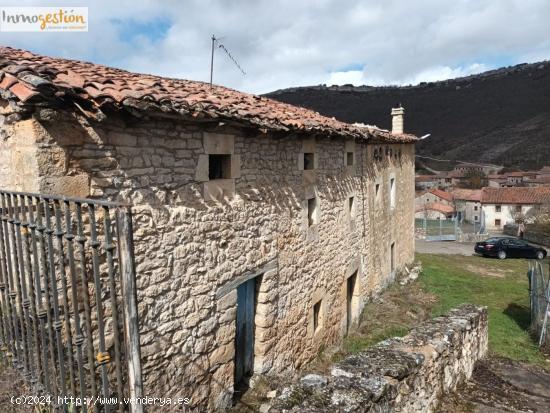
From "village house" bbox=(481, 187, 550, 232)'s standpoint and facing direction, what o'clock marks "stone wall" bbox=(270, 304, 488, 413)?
The stone wall is roughly at 12 o'clock from the village house.

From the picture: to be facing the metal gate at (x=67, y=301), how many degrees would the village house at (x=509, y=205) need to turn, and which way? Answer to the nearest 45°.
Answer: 0° — it already faces it

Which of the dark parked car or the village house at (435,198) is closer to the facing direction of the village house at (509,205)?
the dark parked car

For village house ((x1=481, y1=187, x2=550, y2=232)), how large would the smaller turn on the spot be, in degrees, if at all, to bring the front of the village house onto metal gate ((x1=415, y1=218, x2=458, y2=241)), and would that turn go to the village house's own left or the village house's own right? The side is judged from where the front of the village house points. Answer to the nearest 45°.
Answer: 0° — it already faces it

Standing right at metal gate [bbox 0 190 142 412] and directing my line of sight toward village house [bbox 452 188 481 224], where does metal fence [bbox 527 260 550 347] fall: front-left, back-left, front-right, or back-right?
front-right

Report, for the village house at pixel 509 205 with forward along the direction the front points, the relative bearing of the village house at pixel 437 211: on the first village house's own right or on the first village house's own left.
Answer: on the first village house's own right

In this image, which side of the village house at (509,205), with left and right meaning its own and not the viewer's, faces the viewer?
front

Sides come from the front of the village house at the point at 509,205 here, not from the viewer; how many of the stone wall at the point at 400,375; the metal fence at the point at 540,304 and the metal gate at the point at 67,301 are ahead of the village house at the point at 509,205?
3

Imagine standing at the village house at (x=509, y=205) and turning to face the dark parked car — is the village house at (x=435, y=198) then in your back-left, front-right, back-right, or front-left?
back-right

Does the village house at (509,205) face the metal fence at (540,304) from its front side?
yes

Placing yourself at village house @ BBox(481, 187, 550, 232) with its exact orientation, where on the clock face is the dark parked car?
The dark parked car is roughly at 12 o'clock from the village house.
